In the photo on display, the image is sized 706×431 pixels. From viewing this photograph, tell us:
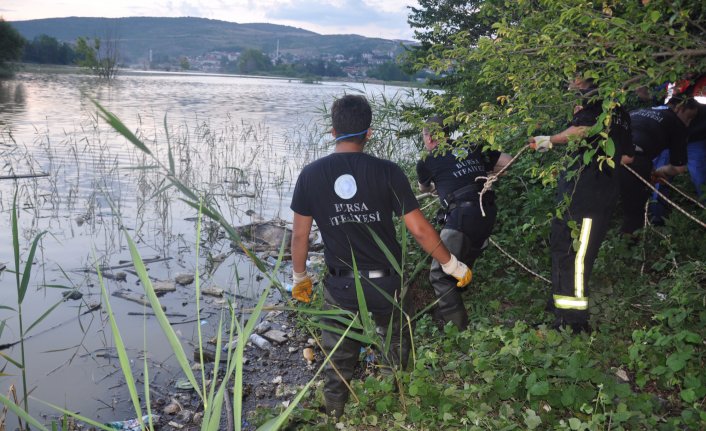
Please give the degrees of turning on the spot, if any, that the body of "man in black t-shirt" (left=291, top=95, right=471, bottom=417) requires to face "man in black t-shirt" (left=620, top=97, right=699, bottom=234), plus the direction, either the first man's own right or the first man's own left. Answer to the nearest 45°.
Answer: approximately 45° to the first man's own right

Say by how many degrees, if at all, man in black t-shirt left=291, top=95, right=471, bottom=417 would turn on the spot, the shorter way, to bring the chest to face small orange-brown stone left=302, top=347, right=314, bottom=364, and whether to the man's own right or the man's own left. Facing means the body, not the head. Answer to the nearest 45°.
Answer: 0° — they already face it

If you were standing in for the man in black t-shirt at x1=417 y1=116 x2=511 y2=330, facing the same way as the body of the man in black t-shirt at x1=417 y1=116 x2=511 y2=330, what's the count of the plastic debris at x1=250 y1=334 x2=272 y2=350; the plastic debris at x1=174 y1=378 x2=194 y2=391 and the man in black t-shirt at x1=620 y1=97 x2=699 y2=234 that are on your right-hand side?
1

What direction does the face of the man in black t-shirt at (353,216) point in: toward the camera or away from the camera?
away from the camera

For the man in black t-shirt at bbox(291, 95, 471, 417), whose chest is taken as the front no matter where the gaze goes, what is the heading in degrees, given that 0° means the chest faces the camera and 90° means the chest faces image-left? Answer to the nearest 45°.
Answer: approximately 180°

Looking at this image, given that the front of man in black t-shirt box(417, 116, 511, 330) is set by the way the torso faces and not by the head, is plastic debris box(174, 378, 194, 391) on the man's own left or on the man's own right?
on the man's own left

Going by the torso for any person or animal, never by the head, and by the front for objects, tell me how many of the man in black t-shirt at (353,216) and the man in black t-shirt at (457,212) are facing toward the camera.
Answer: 0

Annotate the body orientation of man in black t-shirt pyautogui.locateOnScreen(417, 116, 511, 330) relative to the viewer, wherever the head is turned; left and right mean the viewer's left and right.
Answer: facing away from the viewer and to the left of the viewer

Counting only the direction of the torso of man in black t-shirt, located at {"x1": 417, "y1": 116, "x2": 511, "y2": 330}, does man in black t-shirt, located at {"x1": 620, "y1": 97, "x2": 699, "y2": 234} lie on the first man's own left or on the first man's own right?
on the first man's own right

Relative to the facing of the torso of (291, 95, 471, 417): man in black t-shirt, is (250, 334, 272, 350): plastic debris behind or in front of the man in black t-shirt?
in front
